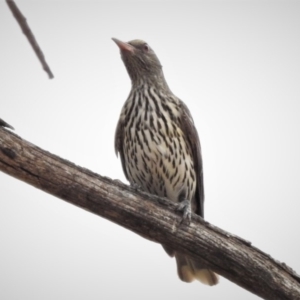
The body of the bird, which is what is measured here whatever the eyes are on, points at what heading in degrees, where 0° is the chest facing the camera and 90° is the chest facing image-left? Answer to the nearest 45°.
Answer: approximately 45°
